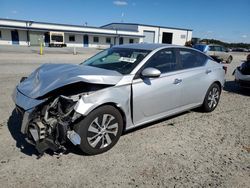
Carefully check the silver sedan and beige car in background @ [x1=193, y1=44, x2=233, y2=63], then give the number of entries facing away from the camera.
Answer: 0

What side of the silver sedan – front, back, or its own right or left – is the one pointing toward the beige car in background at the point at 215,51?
back

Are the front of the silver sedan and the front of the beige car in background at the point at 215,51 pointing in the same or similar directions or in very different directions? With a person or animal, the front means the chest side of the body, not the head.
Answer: same or similar directions

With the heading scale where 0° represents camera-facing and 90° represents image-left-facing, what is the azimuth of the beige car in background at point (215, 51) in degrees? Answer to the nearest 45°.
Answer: approximately 45°

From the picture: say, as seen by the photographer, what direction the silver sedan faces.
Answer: facing the viewer and to the left of the viewer

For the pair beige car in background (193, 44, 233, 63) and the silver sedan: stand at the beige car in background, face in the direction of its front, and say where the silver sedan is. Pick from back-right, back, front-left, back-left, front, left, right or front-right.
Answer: front-left
